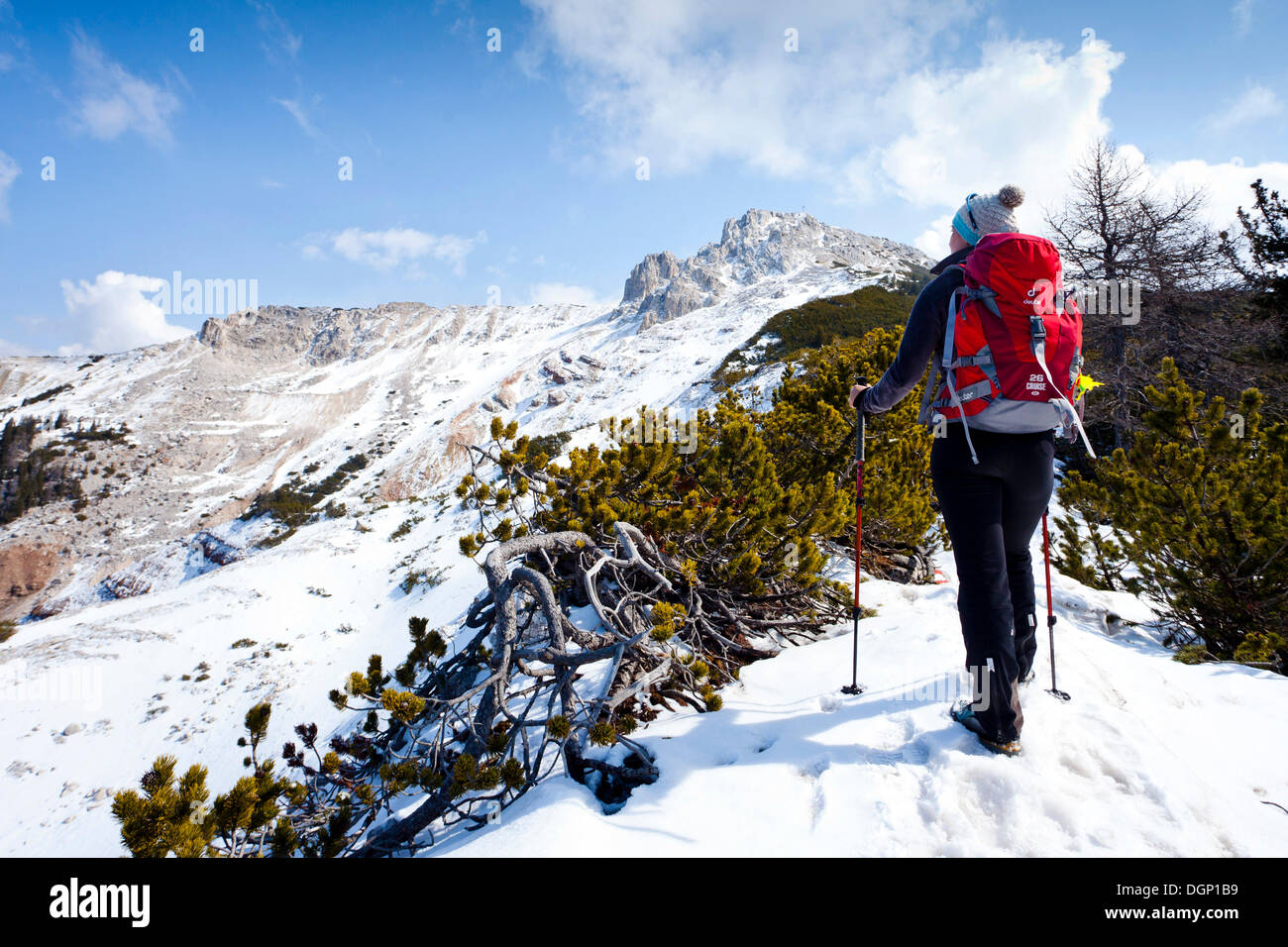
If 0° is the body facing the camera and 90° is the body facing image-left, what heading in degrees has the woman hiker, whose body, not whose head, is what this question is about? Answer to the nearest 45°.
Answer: approximately 135°
